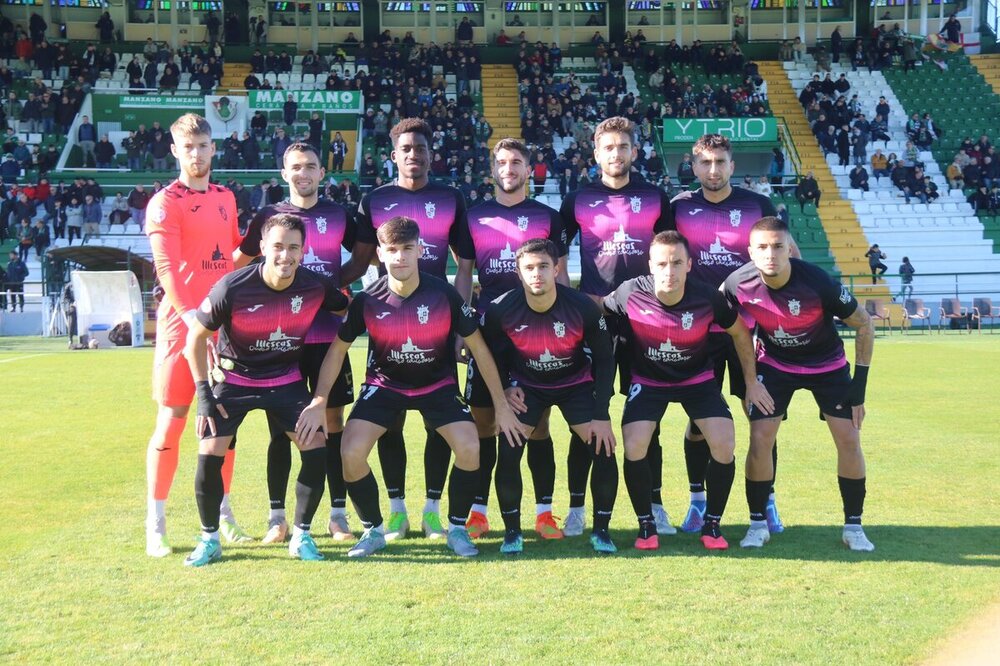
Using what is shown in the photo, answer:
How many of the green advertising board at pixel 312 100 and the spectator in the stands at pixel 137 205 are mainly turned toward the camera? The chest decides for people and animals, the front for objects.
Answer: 2

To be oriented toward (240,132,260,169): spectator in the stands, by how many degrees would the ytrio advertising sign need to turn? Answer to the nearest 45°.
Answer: approximately 90° to its right

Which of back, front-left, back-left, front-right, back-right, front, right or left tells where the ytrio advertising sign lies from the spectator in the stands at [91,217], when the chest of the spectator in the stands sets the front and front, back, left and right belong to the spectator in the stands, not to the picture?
left

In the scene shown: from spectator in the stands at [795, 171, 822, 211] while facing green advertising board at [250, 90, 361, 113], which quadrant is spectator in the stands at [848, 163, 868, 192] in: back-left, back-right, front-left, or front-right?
back-right

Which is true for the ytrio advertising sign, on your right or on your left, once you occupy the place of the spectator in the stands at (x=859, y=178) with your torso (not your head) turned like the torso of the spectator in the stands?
on your right

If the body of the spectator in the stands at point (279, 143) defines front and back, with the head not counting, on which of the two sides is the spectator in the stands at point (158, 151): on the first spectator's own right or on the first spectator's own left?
on the first spectator's own right

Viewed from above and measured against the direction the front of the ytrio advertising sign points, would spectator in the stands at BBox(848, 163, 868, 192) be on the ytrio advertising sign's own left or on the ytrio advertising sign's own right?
on the ytrio advertising sign's own left

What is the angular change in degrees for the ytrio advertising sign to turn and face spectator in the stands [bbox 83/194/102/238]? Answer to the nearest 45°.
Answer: approximately 45° to its right

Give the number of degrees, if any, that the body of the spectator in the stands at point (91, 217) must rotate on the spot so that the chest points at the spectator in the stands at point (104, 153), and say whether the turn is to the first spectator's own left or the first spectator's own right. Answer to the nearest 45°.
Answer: approximately 180°

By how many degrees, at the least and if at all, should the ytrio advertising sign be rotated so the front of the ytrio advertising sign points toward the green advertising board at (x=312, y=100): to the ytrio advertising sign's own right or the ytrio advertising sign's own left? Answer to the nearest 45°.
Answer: approximately 90° to the ytrio advertising sign's own right

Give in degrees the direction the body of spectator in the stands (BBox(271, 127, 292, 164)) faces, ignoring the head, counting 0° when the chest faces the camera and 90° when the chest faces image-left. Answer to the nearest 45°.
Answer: approximately 0°

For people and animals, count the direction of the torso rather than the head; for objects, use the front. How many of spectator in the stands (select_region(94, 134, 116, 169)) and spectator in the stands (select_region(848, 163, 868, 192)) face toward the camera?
2
